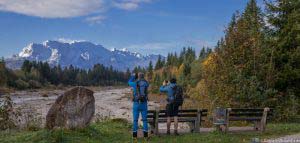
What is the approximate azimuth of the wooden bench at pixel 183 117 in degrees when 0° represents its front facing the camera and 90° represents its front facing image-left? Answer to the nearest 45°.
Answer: approximately 180°

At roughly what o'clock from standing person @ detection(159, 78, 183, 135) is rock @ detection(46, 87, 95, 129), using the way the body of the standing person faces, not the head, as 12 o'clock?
The rock is roughly at 10 o'clock from the standing person.

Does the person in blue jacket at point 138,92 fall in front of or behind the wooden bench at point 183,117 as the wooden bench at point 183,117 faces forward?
behind

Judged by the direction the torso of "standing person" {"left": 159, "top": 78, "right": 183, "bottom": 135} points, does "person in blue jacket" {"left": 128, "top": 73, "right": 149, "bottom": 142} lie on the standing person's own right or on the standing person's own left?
on the standing person's own left

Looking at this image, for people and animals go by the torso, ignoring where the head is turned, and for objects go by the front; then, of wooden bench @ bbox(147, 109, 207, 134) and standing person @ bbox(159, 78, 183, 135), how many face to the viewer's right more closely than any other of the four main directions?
0

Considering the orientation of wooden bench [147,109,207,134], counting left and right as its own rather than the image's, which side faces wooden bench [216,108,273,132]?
right

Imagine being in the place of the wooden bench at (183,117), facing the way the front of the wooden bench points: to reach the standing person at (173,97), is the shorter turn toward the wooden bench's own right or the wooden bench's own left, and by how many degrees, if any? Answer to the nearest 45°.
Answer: approximately 180°

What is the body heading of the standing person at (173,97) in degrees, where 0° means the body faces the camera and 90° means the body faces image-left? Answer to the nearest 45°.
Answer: approximately 135°

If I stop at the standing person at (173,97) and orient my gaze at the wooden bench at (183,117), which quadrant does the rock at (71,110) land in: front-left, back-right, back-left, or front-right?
back-left
